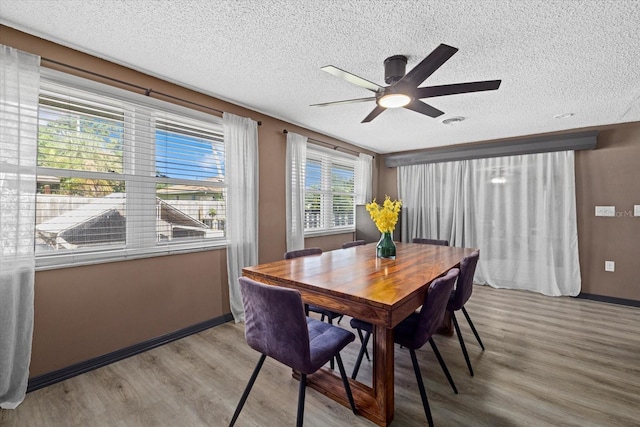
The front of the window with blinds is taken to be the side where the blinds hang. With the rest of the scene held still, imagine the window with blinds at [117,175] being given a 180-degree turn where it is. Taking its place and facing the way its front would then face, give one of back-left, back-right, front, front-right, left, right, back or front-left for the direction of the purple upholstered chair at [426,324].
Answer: back

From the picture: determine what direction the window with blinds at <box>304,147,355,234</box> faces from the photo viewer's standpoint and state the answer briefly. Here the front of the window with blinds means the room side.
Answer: facing the viewer and to the right of the viewer

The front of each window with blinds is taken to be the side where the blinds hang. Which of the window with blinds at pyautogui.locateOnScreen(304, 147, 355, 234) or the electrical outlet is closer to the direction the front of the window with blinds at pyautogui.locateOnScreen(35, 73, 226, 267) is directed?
the electrical outlet

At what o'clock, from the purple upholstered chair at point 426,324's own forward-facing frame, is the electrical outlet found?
The electrical outlet is roughly at 3 o'clock from the purple upholstered chair.

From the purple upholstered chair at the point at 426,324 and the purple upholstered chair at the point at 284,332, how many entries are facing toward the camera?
0

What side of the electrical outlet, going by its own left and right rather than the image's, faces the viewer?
front

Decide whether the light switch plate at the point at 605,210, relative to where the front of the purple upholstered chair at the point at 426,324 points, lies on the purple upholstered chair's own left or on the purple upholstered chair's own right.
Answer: on the purple upholstered chair's own right

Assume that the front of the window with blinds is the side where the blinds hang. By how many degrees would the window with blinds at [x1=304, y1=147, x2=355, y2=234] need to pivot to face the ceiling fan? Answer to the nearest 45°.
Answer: approximately 45° to its right

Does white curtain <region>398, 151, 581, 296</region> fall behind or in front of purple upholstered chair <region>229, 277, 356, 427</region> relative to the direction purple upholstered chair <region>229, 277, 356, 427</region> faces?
in front

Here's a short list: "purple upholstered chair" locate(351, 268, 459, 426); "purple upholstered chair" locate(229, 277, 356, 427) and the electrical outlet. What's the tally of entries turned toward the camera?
1

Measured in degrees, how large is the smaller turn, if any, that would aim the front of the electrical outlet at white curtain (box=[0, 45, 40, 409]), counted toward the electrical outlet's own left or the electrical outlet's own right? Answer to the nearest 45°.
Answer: approximately 45° to the electrical outlet's own right

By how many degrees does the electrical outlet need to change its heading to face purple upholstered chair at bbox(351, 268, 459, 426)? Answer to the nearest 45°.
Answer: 0° — it already faces it

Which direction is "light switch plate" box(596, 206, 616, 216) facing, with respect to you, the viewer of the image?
facing the viewer

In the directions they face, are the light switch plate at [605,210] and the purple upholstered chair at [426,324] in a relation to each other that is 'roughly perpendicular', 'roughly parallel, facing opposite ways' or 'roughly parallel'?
roughly perpendicular

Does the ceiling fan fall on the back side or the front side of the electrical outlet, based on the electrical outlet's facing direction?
on the front side

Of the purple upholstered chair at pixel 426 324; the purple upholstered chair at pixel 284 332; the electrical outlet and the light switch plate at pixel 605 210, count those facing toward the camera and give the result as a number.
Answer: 2

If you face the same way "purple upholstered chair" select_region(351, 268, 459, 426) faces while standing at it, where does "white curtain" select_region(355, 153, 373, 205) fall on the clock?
The white curtain is roughly at 1 o'clock from the purple upholstered chair.

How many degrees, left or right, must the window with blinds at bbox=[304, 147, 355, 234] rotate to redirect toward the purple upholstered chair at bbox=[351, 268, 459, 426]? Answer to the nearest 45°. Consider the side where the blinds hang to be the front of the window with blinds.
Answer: approximately 45° to its right

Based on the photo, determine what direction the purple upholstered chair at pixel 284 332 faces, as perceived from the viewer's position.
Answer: facing away from the viewer and to the right of the viewer
